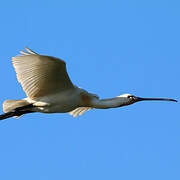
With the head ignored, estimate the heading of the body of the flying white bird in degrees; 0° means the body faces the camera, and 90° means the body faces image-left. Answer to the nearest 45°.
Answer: approximately 270°
